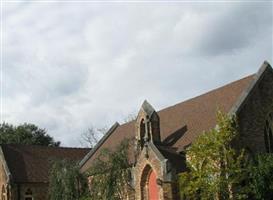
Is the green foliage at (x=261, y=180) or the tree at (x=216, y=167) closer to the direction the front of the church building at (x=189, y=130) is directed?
the tree

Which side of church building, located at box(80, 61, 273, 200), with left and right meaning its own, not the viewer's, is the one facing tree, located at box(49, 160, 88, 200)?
right

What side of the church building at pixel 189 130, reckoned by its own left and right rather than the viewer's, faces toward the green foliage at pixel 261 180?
left

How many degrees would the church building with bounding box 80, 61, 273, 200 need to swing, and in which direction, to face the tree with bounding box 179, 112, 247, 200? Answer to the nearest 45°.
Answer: approximately 45° to its left

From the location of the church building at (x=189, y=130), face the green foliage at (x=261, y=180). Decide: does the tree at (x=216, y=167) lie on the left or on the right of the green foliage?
right

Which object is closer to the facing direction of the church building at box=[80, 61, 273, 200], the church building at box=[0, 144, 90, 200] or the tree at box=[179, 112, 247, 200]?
the tree

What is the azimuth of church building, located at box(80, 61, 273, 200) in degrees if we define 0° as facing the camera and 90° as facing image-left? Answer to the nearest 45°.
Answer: approximately 45°

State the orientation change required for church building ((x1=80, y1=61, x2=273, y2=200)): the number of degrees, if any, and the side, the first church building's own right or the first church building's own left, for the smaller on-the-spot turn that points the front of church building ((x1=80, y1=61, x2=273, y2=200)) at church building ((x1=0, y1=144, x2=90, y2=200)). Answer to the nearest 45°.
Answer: approximately 90° to the first church building's own right
